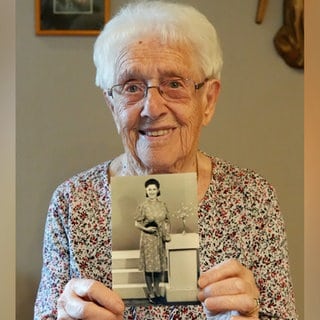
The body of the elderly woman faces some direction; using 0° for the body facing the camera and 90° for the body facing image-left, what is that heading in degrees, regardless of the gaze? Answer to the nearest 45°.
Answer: approximately 0°

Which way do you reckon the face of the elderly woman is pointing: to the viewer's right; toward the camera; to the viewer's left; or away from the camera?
toward the camera

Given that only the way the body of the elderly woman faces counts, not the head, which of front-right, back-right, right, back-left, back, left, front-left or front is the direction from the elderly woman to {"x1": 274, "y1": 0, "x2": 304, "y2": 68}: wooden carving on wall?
back-left
